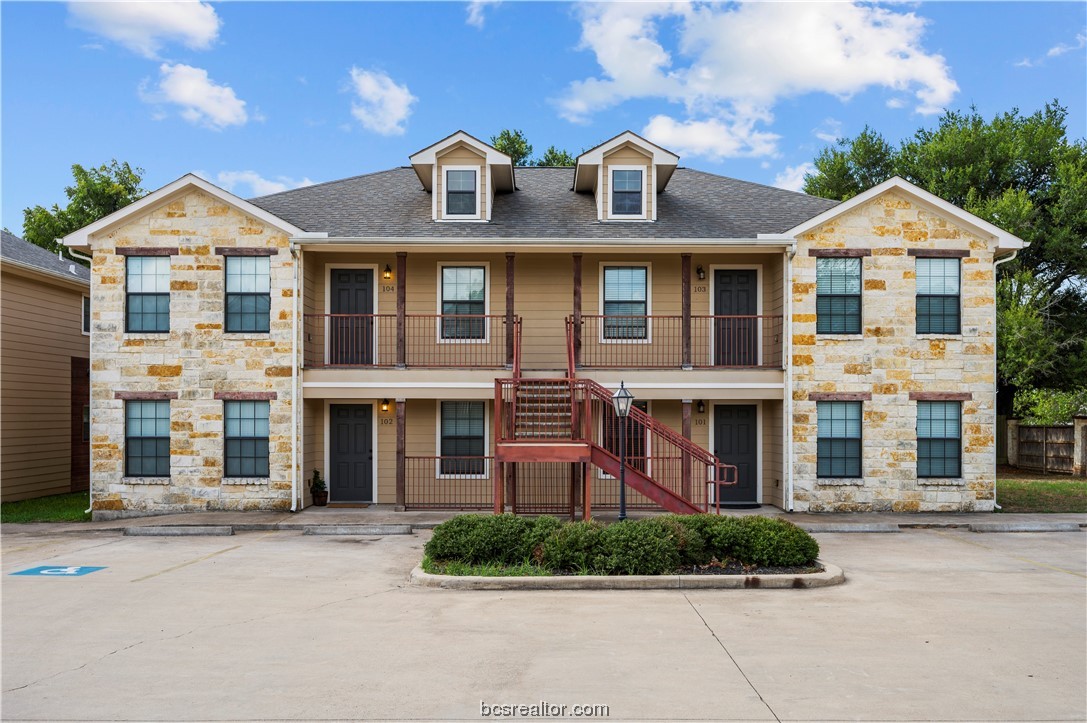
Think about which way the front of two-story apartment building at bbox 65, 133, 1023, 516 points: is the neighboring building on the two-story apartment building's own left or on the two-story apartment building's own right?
on the two-story apartment building's own right

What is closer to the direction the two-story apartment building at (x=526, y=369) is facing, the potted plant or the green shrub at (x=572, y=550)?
the green shrub

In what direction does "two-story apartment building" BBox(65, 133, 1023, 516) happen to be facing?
toward the camera

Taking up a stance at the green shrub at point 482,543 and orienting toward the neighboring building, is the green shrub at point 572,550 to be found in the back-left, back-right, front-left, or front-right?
back-right

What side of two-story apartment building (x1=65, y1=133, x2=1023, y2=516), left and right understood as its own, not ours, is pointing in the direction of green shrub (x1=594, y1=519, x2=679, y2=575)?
front

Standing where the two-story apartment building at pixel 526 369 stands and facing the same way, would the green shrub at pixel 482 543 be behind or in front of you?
in front

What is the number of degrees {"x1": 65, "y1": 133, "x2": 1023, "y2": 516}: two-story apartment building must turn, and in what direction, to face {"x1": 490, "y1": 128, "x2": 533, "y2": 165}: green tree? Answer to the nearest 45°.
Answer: approximately 180°

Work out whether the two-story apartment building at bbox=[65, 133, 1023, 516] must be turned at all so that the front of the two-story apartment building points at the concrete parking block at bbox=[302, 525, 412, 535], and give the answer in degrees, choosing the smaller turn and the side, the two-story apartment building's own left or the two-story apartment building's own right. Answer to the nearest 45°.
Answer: approximately 45° to the two-story apartment building's own right

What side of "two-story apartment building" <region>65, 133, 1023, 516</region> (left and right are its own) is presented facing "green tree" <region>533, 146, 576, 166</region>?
back

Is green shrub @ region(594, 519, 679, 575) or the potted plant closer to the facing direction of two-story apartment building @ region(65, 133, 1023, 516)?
the green shrub

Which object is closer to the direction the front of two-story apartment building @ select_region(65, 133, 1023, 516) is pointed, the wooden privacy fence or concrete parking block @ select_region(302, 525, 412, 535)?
the concrete parking block

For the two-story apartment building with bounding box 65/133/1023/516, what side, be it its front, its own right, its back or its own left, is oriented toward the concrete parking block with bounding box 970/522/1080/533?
left

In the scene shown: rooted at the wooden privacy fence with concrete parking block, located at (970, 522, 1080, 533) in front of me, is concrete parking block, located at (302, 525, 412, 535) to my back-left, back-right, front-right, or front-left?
front-right

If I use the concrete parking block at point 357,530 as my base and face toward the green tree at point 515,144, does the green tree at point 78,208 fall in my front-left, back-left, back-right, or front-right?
front-left

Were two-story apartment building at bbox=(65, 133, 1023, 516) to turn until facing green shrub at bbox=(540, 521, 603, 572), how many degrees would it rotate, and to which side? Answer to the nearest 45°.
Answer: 0° — it already faces it

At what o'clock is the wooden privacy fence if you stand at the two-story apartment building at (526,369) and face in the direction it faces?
The wooden privacy fence is roughly at 8 o'clock from the two-story apartment building.

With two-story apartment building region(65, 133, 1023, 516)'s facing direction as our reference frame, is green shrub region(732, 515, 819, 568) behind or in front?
in front
